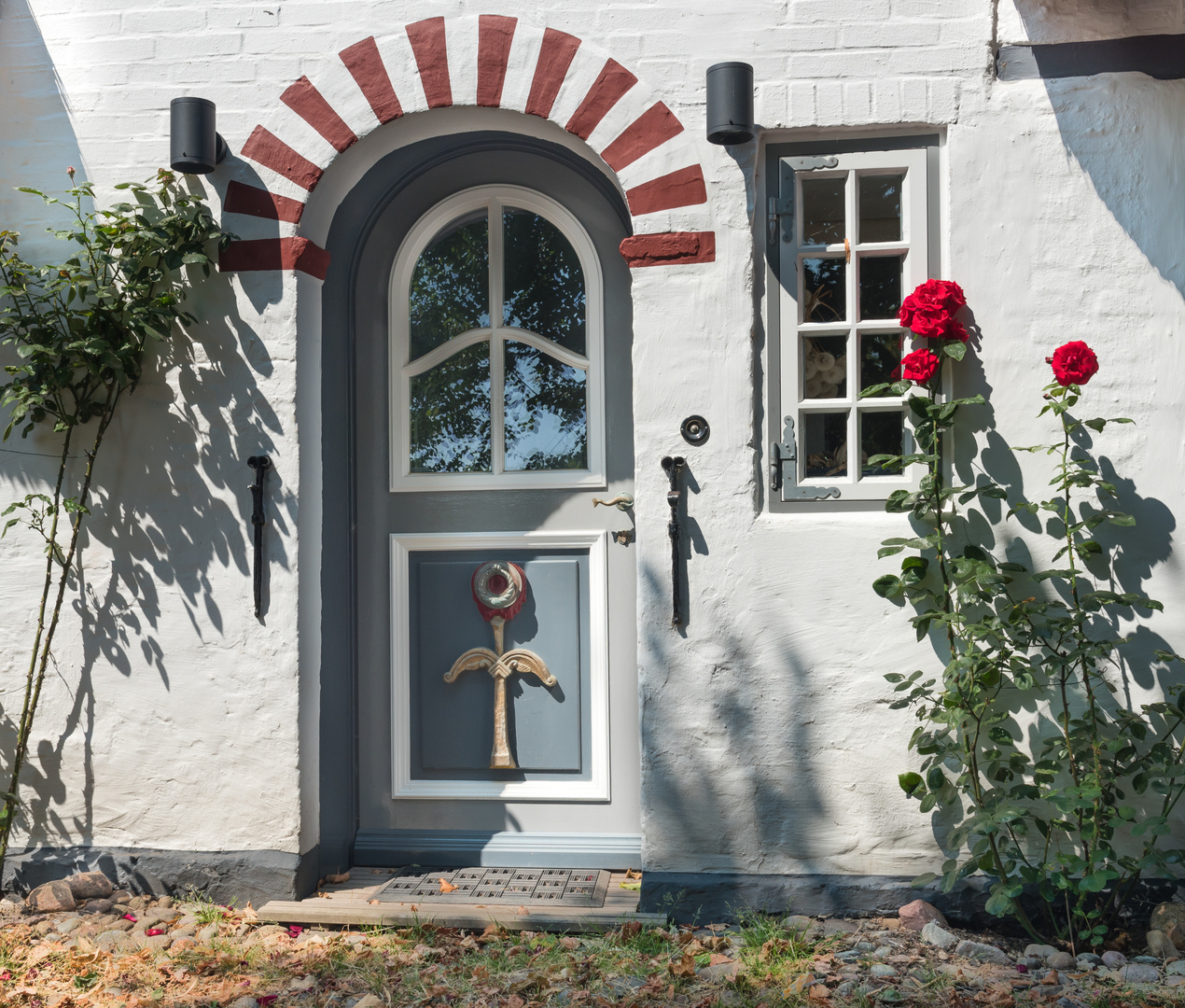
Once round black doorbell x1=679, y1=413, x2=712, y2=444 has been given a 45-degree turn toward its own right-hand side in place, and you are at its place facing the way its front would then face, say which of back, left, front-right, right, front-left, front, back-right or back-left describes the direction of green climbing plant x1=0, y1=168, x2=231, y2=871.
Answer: front-right

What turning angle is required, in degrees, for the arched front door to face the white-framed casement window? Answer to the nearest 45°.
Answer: approximately 45° to its left

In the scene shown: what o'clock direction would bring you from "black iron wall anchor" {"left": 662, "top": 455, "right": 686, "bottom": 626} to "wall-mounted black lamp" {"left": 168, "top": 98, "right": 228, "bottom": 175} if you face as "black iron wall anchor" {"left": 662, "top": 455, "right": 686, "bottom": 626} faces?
The wall-mounted black lamp is roughly at 3 o'clock from the black iron wall anchor.

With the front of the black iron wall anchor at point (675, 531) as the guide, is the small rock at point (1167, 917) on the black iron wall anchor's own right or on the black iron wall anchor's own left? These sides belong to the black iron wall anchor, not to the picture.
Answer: on the black iron wall anchor's own left

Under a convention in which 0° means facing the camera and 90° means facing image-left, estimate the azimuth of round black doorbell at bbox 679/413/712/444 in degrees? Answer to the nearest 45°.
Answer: approximately 0°

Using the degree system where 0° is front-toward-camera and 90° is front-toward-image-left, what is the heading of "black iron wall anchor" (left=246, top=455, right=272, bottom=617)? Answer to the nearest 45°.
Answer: approximately 0°

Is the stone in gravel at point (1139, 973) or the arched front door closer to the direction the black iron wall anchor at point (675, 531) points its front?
the stone in gravel

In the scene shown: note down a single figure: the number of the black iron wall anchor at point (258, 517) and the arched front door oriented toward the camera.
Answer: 2
